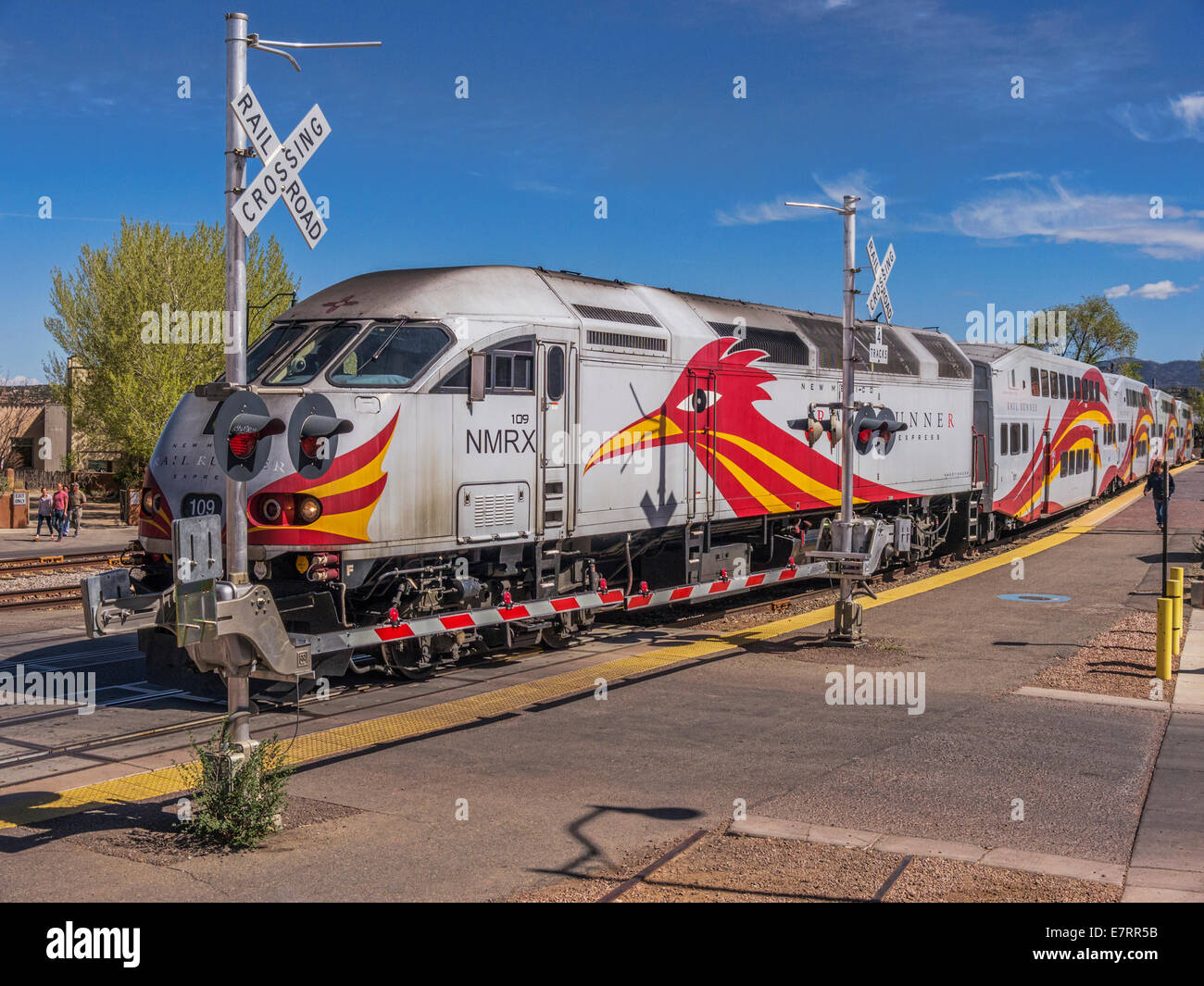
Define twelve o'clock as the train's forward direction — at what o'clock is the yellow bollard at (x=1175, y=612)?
The yellow bollard is roughly at 7 o'clock from the train.

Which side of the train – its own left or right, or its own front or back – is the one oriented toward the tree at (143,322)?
right

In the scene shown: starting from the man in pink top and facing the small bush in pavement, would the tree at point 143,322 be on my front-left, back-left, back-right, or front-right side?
back-left

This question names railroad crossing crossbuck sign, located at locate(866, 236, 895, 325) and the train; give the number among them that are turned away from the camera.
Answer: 0

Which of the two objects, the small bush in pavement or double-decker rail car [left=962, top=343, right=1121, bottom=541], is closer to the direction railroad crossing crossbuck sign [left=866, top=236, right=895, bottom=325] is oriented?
the small bush in pavement

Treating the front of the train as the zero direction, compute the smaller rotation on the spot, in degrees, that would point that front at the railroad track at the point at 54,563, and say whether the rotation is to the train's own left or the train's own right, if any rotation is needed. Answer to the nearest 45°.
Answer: approximately 90° to the train's own right

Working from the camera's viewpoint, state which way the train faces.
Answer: facing the viewer and to the left of the viewer
